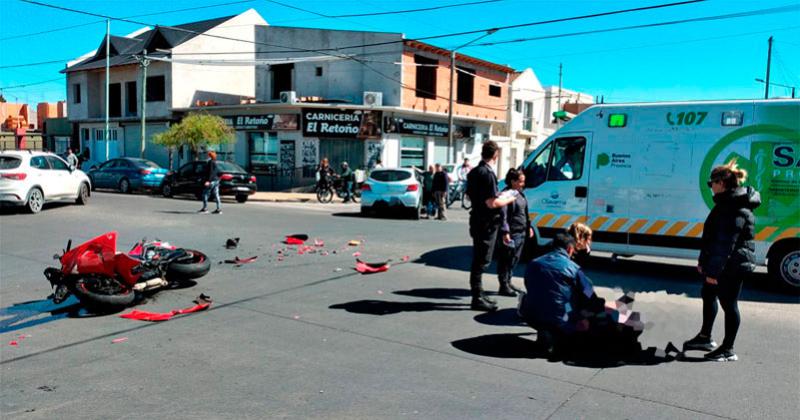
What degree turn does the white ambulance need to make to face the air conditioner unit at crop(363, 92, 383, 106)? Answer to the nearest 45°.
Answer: approximately 45° to its right

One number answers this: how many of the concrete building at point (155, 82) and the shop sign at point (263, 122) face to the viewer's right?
0

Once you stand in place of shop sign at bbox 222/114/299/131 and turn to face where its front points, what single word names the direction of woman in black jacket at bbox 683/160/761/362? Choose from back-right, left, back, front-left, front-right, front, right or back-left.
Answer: front

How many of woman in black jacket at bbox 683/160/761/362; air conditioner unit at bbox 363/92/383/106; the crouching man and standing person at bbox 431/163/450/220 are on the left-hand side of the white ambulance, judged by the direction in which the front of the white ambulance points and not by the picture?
2

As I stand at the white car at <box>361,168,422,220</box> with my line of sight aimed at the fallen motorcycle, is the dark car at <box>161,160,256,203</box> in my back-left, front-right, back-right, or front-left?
back-right

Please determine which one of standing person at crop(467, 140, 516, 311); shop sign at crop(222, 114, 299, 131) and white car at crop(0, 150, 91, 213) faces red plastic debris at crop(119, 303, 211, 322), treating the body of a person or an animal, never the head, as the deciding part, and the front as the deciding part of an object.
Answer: the shop sign

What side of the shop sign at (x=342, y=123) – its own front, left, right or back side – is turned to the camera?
front

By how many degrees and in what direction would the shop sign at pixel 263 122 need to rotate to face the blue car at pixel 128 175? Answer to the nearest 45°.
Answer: approximately 45° to its right

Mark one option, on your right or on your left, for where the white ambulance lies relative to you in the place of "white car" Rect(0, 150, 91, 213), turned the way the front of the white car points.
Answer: on your right

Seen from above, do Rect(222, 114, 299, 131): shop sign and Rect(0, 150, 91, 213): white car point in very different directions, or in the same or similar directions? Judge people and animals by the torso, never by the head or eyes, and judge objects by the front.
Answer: very different directions

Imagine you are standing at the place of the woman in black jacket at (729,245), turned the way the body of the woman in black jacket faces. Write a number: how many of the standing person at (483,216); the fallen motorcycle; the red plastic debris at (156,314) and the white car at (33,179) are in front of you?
4

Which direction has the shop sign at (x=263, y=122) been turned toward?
toward the camera

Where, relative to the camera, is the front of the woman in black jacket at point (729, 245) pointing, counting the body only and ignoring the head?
to the viewer's left

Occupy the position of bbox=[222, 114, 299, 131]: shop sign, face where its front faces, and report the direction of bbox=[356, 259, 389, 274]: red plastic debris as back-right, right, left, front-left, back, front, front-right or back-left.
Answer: front

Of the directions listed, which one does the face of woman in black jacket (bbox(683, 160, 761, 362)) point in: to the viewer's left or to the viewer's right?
to the viewer's left

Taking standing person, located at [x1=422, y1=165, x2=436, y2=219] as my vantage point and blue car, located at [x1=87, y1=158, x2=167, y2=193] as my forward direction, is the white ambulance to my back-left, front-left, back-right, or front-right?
back-left

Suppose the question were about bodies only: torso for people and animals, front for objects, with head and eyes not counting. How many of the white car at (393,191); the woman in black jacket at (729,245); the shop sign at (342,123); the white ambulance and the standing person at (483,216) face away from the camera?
1

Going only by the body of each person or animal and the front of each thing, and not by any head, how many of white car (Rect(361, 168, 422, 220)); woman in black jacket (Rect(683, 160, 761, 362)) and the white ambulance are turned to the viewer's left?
2
